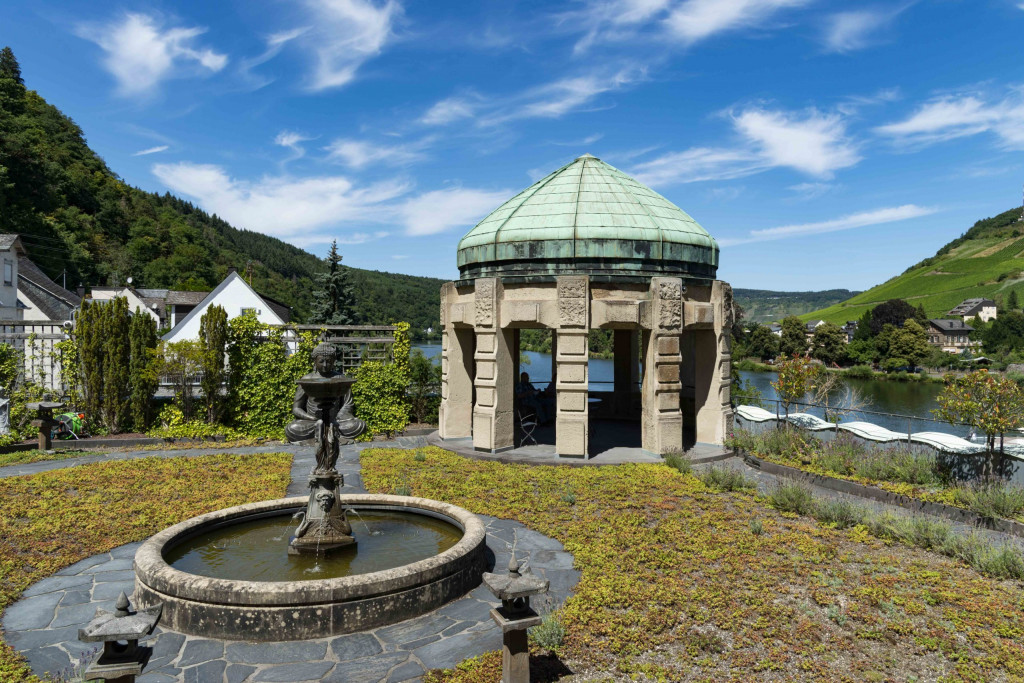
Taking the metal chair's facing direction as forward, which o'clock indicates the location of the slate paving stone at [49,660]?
The slate paving stone is roughly at 5 o'clock from the metal chair.

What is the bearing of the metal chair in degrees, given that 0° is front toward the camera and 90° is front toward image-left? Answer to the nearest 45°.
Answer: approximately 225°

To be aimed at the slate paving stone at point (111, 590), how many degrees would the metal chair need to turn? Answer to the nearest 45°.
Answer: approximately 180°

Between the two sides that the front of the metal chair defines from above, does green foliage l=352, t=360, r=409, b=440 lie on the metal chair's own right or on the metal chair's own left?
on the metal chair's own left

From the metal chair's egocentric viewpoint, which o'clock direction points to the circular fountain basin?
The circular fountain basin is roughly at 5 o'clock from the metal chair.

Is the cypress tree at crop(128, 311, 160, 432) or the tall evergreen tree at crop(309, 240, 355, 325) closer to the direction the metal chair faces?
the tall evergreen tree

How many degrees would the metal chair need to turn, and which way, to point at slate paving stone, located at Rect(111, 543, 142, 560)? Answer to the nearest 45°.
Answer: approximately 180°

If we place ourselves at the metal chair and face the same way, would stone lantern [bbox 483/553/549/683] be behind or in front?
behind

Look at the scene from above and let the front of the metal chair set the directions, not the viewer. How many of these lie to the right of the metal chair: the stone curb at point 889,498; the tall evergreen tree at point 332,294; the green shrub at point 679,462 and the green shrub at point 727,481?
3

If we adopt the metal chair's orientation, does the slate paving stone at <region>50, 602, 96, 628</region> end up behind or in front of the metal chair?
behind
